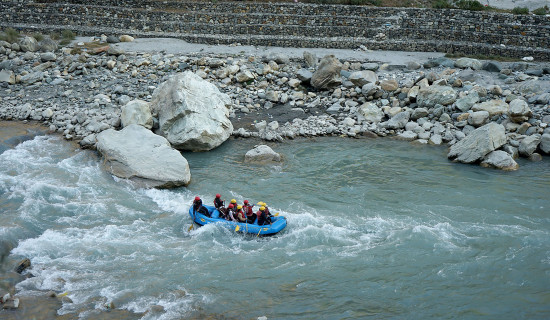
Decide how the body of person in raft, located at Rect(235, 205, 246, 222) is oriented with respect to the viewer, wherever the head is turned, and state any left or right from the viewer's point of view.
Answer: facing to the right of the viewer

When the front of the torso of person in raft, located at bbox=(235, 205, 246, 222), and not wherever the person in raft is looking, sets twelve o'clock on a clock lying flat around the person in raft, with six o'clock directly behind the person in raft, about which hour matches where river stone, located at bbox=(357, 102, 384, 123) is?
The river stone is roughly at 10 o'clock from the person in raft.

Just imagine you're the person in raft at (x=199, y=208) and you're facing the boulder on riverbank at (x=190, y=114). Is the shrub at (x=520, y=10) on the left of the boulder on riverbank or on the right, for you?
right

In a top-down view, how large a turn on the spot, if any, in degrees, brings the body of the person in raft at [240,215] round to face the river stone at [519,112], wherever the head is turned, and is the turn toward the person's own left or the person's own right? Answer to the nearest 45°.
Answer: approximately 45° to the person's own left

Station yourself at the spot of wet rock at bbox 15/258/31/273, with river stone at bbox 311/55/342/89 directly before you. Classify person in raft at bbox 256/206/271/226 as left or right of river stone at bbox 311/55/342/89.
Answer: right

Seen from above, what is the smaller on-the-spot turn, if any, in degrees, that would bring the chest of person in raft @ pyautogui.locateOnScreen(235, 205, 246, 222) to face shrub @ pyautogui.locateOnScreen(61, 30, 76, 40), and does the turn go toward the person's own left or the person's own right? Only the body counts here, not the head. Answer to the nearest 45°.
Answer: approximately 135° to the person's own left

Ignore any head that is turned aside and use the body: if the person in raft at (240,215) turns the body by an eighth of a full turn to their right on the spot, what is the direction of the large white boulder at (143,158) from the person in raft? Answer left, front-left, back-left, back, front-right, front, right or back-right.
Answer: back

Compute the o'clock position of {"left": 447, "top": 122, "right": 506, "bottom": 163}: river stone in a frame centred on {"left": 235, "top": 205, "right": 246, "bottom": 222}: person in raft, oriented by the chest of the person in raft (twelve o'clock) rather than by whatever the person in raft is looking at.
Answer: The river stone is roughly at 11 o'clock from the person in raft.
